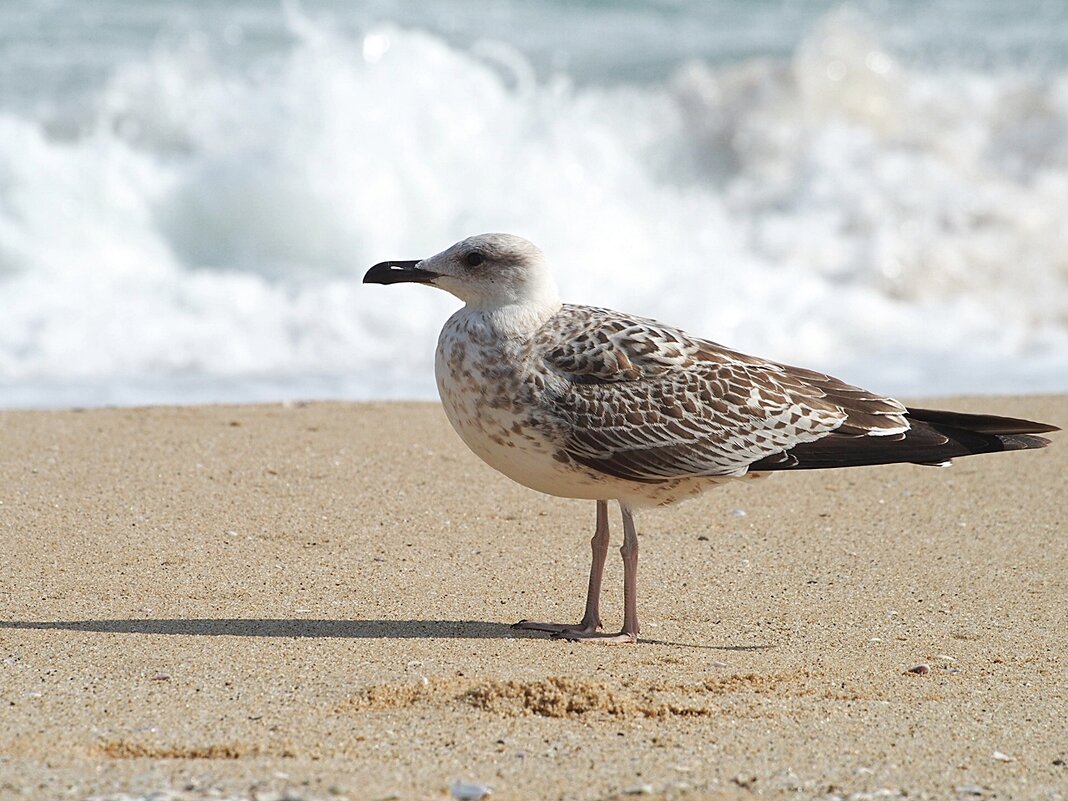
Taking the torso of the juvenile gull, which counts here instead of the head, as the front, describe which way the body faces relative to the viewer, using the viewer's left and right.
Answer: facing to the left of the viewer

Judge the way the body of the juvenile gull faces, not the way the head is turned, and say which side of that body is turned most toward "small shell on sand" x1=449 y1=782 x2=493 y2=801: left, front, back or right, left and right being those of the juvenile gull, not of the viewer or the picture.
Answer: left
